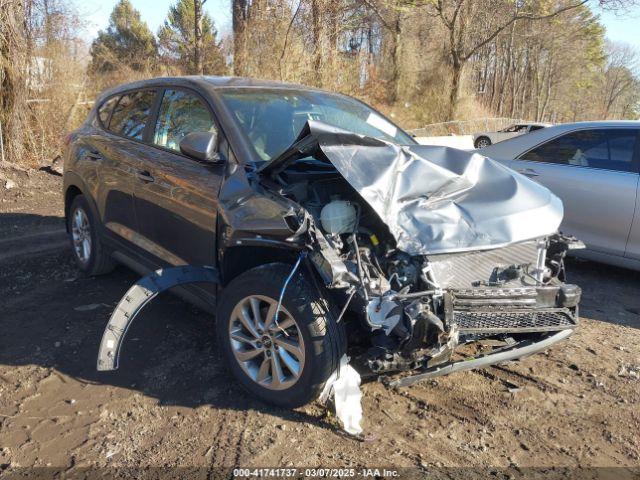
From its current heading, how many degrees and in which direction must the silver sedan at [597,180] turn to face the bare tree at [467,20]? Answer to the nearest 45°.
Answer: approximately 135° to its left

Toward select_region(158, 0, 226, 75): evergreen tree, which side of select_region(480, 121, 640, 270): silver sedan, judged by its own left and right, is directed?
back

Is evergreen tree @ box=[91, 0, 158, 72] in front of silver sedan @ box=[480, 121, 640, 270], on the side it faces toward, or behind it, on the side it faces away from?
behind

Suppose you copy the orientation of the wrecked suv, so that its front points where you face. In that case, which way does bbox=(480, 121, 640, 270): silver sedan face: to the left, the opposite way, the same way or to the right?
the same way

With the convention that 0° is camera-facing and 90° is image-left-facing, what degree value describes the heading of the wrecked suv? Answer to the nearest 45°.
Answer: approximately 315°

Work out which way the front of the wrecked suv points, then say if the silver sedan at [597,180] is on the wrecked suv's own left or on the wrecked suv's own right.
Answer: on the wrecked suv's own left

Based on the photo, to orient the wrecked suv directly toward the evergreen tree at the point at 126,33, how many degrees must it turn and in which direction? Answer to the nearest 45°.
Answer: approximately 135° to its left

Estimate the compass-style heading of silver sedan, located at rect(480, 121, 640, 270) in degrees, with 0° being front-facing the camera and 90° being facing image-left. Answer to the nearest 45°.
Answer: approximately 315°

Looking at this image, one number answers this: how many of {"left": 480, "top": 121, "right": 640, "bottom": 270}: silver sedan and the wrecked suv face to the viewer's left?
0
